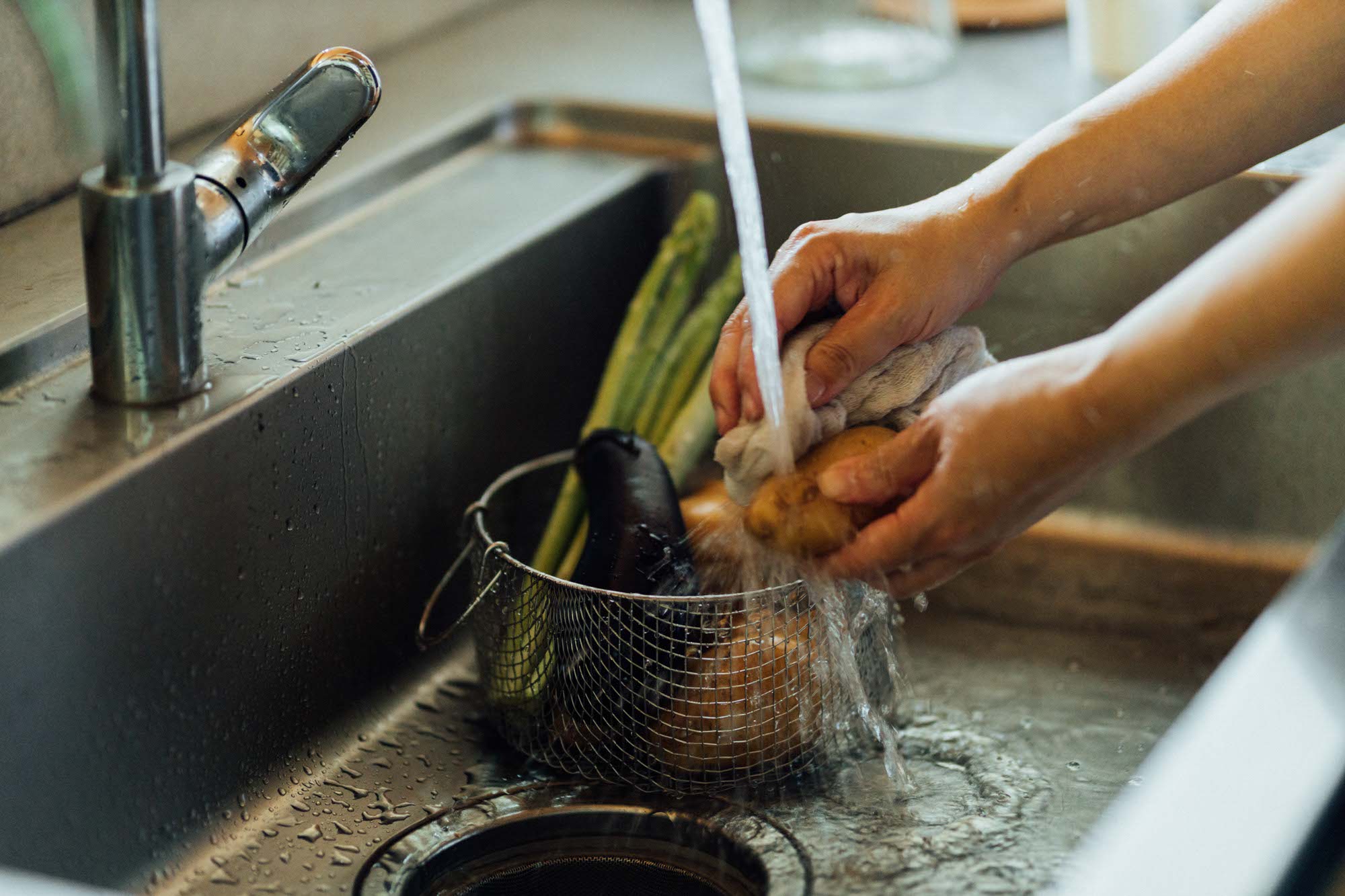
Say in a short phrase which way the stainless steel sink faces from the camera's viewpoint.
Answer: facing the viewer and to the right of the viewer

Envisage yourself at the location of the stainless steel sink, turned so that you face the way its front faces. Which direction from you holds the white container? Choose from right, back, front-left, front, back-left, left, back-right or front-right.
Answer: left
